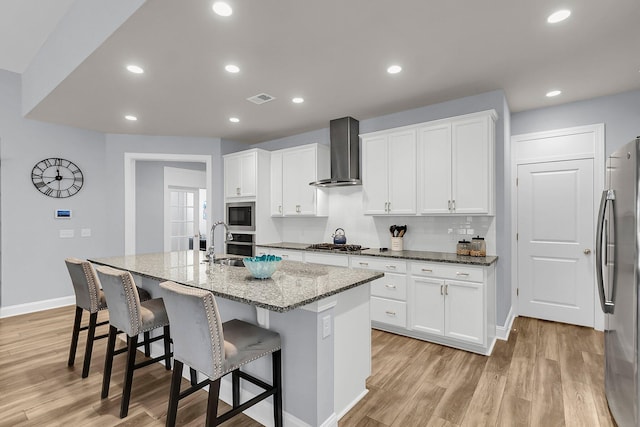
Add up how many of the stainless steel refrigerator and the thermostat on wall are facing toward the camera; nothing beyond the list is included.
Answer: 1

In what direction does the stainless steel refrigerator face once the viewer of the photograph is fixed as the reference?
facing to the left of the viewer

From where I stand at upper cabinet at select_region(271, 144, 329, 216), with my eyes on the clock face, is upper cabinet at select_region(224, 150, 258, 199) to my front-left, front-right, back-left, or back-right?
front-right

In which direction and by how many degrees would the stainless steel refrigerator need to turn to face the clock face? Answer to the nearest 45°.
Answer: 0° — it already faces it

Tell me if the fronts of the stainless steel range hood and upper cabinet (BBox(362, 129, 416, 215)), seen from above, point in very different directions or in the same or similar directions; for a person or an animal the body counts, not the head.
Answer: same or similar directions

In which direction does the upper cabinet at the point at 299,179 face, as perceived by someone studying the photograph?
facing the viewer and to the left of the viewer

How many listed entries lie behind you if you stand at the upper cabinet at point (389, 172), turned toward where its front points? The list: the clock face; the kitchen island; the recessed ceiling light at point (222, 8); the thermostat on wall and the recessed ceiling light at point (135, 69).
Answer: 0

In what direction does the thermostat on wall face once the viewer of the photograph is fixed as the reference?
facing the viewer

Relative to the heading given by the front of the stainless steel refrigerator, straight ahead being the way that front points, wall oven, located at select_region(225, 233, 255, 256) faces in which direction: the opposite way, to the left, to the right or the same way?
to the left

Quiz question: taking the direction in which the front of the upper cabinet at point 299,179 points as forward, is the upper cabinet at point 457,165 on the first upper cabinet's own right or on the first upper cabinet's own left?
on the first upper cabinet's own left

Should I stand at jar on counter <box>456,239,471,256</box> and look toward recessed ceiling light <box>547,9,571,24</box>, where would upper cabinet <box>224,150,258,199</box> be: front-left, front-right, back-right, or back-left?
back-right

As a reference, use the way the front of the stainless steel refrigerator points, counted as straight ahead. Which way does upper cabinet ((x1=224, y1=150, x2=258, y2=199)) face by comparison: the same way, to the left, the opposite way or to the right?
to the left

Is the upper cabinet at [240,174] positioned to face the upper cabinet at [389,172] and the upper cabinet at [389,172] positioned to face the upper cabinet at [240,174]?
no

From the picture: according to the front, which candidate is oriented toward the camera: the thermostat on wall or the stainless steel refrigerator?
the thermostat on wall

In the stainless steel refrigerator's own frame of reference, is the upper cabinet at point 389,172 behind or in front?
in front

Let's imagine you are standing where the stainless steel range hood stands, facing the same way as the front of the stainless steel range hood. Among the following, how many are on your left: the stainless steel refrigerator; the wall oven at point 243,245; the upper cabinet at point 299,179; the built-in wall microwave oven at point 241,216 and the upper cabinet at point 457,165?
2

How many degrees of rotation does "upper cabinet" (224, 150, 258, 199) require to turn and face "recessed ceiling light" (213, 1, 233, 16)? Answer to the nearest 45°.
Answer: approximately 45° to its left

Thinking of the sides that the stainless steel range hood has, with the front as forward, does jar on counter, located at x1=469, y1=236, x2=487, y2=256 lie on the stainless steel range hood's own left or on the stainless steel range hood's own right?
on the stainless steel range hood's own left

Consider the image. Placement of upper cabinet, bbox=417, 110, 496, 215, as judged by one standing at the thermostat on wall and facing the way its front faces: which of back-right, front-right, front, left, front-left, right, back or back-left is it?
front-left

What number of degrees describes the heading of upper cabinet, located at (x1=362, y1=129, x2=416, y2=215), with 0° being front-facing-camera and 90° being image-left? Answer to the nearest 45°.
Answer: approximately 45°
